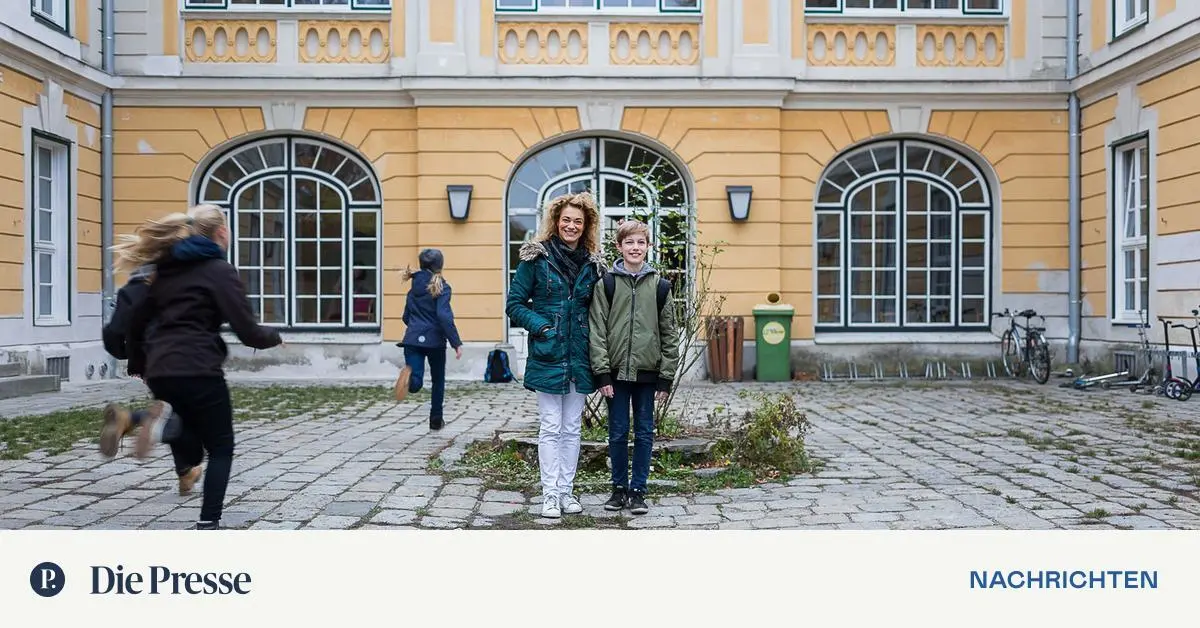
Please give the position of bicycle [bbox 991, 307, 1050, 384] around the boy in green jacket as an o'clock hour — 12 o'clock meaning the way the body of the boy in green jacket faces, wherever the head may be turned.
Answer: The bicycle is roughly at 7 o'clock from the boy in green jacket.

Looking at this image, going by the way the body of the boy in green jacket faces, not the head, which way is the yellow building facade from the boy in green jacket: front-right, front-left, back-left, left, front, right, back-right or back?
back

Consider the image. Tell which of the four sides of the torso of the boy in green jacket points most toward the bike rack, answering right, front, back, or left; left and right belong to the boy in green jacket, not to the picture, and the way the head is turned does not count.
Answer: back

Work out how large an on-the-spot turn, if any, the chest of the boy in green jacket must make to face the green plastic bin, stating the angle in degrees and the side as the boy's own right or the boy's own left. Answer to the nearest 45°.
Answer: approximately 180°

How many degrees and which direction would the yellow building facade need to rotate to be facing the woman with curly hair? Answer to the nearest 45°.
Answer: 0° — it already faces them

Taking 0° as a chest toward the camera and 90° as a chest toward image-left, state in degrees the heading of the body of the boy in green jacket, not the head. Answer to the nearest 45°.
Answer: approximately 0°

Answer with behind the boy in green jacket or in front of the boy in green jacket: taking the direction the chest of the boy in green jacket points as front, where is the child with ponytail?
behind

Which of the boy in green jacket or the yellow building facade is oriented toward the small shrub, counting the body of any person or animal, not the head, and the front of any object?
the yellow building facade

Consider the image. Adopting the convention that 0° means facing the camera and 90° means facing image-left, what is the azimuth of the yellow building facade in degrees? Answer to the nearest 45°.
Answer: approximately 0°

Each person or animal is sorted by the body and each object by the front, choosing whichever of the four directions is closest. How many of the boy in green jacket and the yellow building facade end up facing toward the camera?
2
